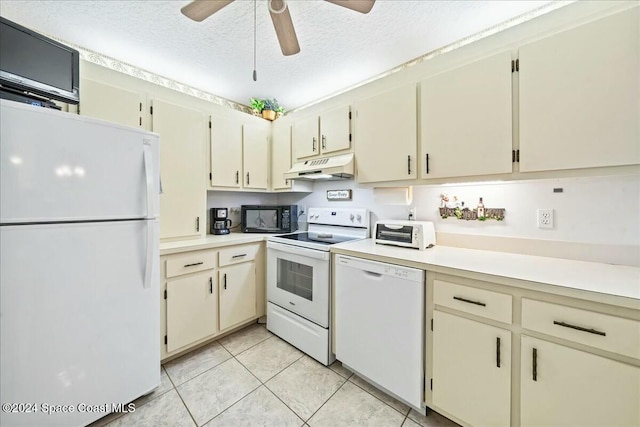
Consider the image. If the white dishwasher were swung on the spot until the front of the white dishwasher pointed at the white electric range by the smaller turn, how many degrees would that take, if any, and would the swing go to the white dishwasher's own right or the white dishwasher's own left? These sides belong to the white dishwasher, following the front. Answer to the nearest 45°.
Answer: approximately 90° to the white dishwasher's own right

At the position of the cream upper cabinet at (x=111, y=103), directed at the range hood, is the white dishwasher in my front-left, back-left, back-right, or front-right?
front-right

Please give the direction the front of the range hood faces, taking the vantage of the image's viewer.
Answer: facing the viewer and to the left of the viewer

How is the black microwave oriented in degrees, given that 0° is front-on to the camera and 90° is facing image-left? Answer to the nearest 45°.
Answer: approximately 0°

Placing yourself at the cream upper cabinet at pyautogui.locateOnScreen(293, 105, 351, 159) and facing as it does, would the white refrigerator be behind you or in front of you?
in front

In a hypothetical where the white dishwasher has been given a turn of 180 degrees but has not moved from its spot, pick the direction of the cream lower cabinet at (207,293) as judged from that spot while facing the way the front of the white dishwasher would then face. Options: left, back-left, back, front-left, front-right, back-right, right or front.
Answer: back-left

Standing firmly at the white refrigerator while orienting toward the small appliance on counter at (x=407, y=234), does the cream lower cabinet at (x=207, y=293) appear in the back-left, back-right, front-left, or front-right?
front-left

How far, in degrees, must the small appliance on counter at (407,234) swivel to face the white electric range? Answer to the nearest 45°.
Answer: approximately 45° to its right

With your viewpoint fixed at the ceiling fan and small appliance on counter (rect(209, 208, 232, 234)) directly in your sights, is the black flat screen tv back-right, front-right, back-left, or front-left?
front-left
